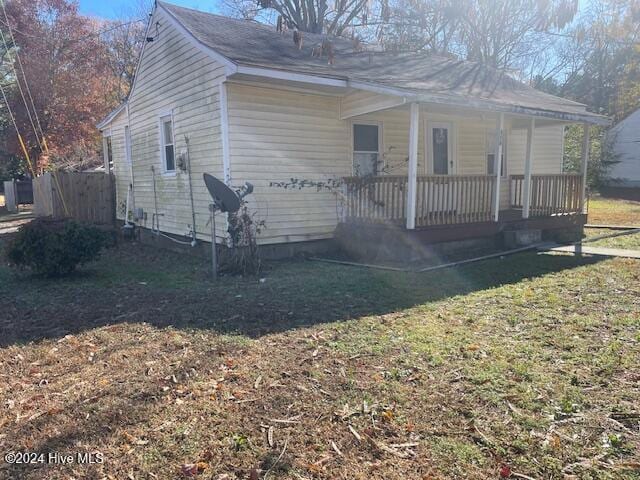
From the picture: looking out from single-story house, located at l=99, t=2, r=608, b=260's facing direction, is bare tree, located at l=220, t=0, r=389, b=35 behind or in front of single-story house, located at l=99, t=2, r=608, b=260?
behind

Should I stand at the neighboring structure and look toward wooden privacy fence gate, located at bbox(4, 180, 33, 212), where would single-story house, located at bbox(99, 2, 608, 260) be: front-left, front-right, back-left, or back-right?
front-left

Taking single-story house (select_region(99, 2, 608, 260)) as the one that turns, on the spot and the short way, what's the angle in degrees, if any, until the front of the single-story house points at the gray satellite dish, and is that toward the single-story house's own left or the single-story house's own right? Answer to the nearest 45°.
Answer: approximately 90° to the single-story house's own right

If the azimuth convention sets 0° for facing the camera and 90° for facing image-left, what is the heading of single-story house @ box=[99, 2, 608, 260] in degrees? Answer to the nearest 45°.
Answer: approximately 315°

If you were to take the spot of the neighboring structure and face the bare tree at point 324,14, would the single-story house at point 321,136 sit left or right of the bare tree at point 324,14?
left

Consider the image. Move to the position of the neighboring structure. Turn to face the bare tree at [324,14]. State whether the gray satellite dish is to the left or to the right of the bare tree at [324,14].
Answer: left

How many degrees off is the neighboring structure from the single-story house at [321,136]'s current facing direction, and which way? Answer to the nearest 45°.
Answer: approximately 90° to its left

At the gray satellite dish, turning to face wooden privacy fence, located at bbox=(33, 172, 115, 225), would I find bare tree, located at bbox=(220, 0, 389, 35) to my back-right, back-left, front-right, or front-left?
front-right

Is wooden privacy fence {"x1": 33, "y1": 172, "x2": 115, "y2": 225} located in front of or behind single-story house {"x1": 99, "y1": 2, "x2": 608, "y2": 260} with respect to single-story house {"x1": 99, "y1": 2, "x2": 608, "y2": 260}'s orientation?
behind

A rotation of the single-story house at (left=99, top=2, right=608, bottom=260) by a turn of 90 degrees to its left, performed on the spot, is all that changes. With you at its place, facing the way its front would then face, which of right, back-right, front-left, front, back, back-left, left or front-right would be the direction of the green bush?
back

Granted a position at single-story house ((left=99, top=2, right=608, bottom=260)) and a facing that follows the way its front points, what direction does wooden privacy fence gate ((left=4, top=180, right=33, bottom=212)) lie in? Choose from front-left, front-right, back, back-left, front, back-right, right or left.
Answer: back

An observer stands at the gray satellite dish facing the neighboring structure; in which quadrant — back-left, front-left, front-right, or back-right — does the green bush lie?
back-left
